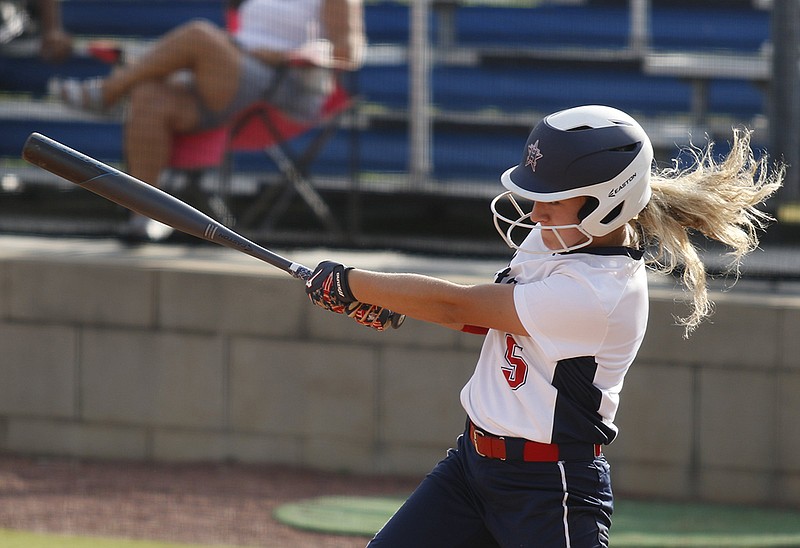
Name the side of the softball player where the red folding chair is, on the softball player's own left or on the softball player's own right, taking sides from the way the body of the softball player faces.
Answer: on the softball player's own right

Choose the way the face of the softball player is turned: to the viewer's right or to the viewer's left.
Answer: to the viewer's left

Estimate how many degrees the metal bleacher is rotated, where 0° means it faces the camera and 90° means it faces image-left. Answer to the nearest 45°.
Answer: approximately 0°

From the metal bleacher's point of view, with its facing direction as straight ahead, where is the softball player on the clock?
The softball player is roughly at 12 o'clock from the metal bleacher.

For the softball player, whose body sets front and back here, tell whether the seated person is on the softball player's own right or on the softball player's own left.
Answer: on the softball player's own right

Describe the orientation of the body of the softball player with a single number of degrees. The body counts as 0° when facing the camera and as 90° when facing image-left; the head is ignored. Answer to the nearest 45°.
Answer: approximately 45°
